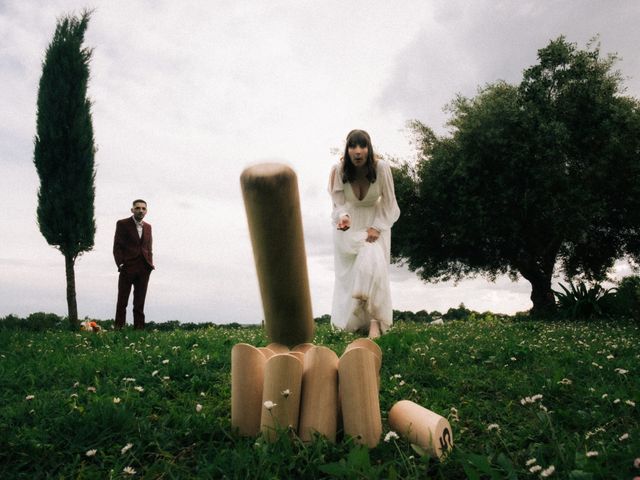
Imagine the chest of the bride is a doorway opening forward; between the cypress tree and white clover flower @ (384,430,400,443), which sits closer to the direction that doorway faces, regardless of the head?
the white clover flower

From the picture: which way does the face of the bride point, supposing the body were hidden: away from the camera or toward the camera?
toward the camera

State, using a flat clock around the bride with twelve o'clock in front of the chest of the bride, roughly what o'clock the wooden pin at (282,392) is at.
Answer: The wooden pin is roughly at 12 o'clock from the bride.

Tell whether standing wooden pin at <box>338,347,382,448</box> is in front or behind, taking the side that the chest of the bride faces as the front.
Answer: in front

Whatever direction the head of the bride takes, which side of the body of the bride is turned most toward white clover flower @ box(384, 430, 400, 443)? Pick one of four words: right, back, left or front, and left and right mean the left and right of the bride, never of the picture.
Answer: front

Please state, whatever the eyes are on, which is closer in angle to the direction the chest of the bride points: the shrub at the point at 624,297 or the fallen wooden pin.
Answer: the fallen wooden pin

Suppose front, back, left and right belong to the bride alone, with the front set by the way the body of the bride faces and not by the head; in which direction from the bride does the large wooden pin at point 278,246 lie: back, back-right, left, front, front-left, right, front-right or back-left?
front

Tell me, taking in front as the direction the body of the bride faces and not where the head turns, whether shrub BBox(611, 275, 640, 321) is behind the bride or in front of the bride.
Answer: behind

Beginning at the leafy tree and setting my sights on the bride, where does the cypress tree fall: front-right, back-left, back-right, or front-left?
front-right

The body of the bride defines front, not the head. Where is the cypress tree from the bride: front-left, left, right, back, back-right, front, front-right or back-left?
back-right

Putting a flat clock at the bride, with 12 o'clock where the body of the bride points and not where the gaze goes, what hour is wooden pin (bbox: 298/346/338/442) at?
The wooden pin is roughly at 12 o'clock from the bride.

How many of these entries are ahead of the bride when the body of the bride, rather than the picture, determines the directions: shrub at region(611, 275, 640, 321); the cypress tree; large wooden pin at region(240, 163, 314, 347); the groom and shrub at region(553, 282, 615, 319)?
1

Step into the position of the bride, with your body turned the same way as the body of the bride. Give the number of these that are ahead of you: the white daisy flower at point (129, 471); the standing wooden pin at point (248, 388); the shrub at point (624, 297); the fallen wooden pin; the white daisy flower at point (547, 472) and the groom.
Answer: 4

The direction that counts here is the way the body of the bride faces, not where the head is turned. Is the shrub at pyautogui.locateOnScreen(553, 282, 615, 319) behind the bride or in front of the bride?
behind

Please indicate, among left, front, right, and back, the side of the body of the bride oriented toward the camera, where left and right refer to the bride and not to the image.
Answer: front

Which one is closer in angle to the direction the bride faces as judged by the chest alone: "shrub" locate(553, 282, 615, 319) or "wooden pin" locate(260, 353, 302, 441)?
the wooden pin

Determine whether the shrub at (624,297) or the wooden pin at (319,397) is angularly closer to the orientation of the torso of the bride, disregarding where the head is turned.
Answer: the wooden pin
